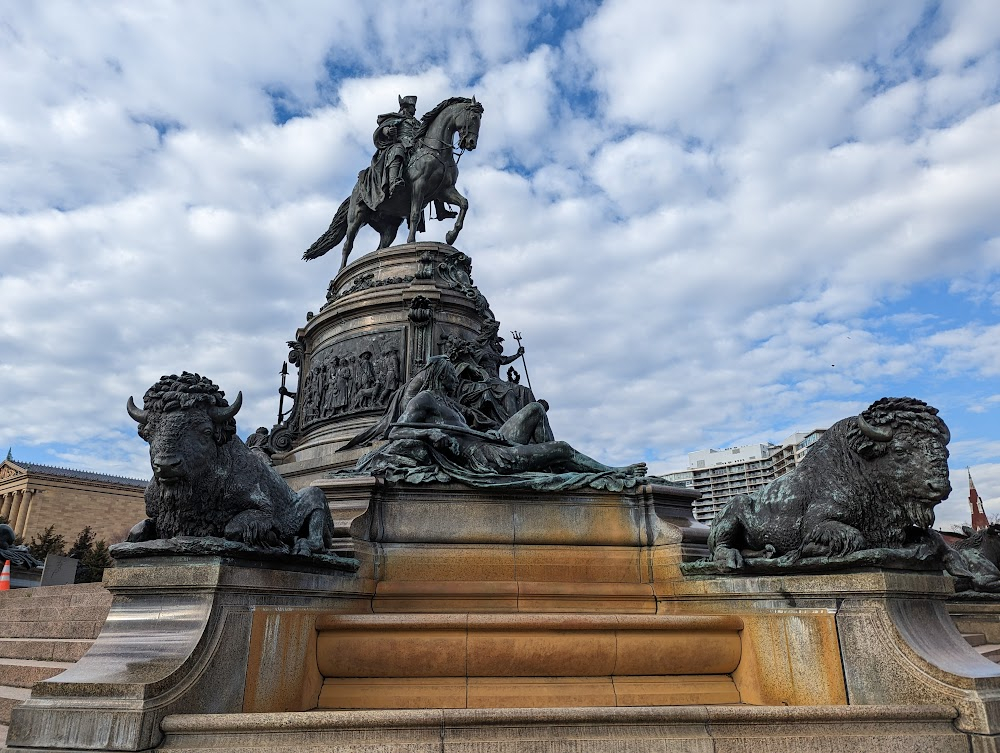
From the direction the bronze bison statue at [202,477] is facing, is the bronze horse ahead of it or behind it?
behind

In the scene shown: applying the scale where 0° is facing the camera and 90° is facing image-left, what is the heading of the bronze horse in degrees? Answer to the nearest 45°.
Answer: approximately 315°

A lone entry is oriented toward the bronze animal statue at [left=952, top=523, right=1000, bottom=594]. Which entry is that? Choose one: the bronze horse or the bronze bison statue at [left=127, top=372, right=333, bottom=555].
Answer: the bronze horse

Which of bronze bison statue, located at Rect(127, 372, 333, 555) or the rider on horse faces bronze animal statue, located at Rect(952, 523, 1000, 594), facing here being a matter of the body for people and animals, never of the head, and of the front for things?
the rider on horse

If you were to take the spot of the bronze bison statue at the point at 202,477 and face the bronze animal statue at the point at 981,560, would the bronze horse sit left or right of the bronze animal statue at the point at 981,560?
left

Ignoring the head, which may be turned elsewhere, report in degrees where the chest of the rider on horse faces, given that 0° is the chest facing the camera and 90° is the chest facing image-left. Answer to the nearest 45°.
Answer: approximately 315°

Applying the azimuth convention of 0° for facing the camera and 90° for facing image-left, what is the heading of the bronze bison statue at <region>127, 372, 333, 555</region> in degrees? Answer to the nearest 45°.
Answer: approximately 45°

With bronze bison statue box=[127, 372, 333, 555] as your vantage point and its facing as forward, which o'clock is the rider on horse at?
The rider on horse is roughly at 5 o'clock from the bronze bison statue.

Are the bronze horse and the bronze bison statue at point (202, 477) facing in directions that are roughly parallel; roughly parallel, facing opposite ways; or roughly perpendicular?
roughly perpendicular

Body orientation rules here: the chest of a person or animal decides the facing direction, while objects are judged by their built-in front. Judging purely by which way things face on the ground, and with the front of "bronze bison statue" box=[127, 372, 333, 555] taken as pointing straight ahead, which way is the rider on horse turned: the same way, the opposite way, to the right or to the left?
to the left
